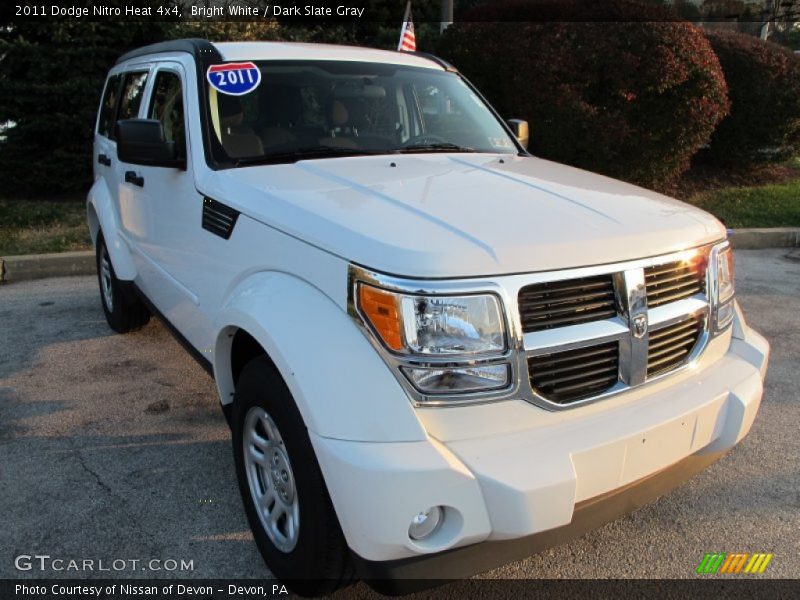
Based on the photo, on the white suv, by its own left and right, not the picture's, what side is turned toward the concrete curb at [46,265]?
back

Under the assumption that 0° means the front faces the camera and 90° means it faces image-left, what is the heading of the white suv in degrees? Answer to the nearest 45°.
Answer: approximately 315°

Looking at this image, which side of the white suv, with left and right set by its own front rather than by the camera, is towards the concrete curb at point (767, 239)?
left

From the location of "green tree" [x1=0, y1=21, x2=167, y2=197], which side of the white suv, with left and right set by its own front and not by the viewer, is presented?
back

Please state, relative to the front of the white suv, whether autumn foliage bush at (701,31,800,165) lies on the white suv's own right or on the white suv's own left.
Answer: on the white suv's own left

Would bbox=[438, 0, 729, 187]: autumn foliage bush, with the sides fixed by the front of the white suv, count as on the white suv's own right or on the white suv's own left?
on the white suv's own left
